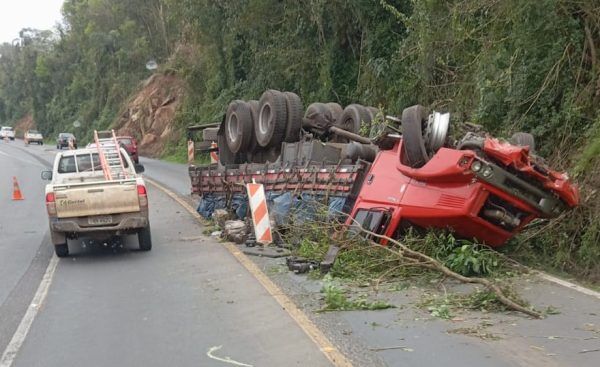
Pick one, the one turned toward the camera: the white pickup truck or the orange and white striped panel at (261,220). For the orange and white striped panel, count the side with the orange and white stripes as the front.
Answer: the orange and white striped panel

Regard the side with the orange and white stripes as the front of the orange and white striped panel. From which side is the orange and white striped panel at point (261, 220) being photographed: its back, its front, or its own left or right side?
front

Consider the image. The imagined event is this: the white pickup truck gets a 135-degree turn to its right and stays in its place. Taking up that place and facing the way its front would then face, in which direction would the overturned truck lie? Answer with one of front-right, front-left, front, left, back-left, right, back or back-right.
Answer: front

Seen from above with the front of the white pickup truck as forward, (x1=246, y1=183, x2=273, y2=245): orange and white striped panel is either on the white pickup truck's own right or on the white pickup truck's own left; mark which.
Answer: on the white pickup truck's own right

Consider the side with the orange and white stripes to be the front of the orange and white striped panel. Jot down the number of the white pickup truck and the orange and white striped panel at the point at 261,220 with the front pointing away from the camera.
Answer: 1

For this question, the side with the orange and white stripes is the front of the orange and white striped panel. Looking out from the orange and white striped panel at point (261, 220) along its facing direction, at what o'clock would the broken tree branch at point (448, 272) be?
The broken tree branch is roughly at 11 o'clock from the orange and white striped panel.

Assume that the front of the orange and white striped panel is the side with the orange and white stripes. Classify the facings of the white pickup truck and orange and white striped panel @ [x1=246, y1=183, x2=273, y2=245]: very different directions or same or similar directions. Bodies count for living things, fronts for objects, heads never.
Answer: very different directions

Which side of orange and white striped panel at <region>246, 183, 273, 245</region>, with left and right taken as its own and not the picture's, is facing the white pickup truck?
right

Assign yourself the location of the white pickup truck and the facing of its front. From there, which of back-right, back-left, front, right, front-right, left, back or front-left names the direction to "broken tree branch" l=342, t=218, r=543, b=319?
back-right

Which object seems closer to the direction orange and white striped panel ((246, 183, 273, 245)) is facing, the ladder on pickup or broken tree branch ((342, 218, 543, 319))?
the broken tree branch

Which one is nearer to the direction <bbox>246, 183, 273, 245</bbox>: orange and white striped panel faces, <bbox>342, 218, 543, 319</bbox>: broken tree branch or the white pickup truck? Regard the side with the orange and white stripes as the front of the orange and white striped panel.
the broken tree branch

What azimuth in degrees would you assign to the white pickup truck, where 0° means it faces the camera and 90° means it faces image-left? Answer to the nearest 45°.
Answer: approximately 180°
